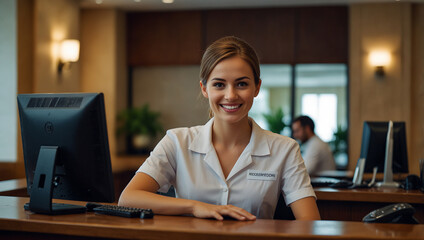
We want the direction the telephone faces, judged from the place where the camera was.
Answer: facing to the left of the viewer

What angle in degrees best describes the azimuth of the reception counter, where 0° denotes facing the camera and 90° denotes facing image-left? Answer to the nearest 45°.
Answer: approximately 0°

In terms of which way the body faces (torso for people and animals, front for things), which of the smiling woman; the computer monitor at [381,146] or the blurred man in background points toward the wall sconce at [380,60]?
the computer monitor

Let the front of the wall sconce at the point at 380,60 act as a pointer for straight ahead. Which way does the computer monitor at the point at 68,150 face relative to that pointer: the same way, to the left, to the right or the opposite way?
the opposite way

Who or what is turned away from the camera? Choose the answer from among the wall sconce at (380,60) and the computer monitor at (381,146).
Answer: the computer monitor

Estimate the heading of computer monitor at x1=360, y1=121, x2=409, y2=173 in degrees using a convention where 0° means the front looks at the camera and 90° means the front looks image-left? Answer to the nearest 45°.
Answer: approximately 180°

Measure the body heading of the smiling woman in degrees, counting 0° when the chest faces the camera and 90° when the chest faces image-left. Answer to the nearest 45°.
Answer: approximately 0°
